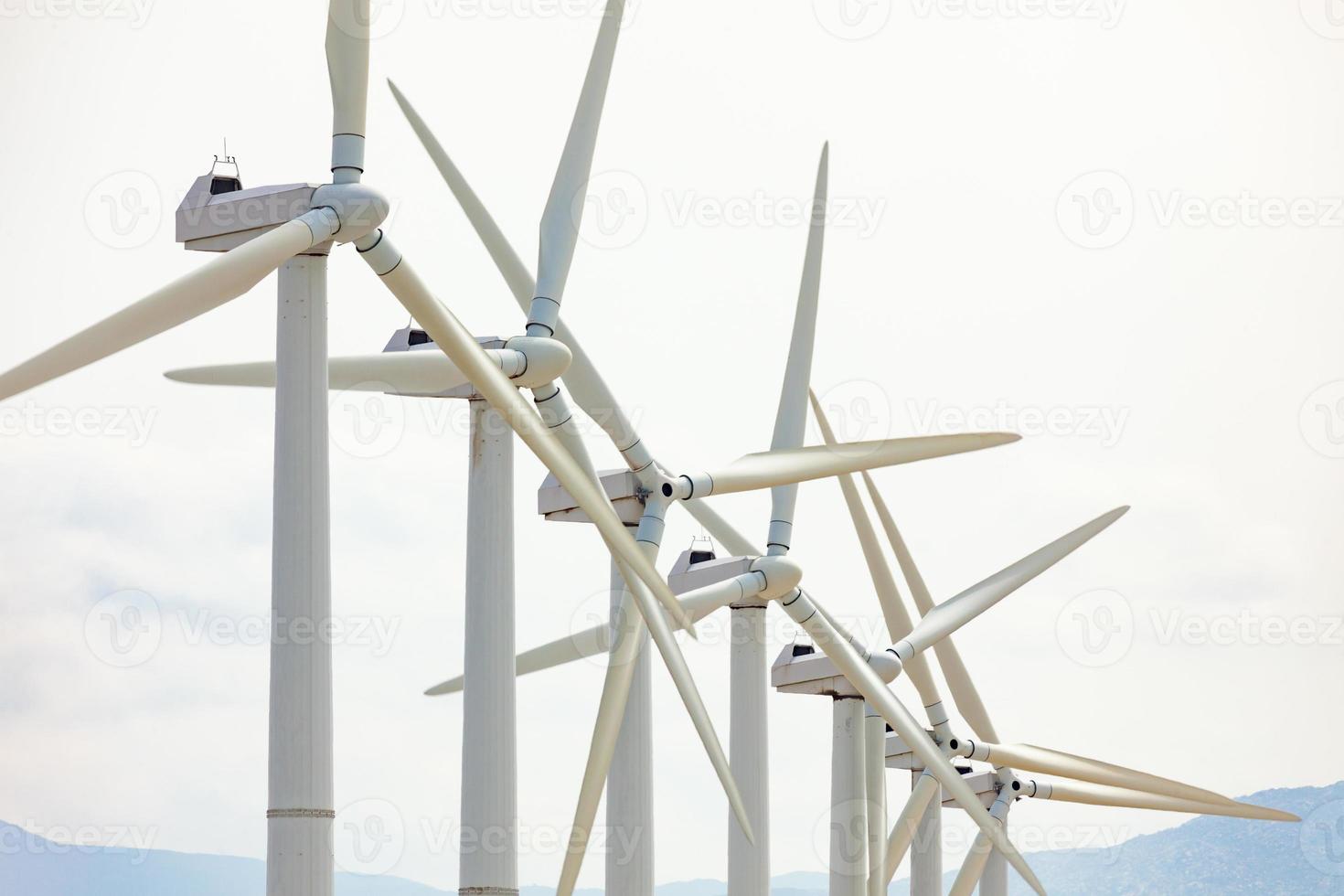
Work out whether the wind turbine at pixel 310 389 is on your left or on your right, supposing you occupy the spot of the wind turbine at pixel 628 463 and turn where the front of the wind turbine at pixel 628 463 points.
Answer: on your right

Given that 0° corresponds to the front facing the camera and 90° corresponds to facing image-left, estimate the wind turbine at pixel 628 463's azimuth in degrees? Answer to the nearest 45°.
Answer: approximately 315°

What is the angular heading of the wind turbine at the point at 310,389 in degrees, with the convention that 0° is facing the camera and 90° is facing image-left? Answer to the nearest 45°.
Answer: approximately 315°

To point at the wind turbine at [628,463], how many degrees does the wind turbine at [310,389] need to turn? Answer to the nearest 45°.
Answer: approximately 90° to its left

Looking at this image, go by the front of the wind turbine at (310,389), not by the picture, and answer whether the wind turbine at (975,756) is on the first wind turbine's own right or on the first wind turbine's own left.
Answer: on the first wind turbine's own left
